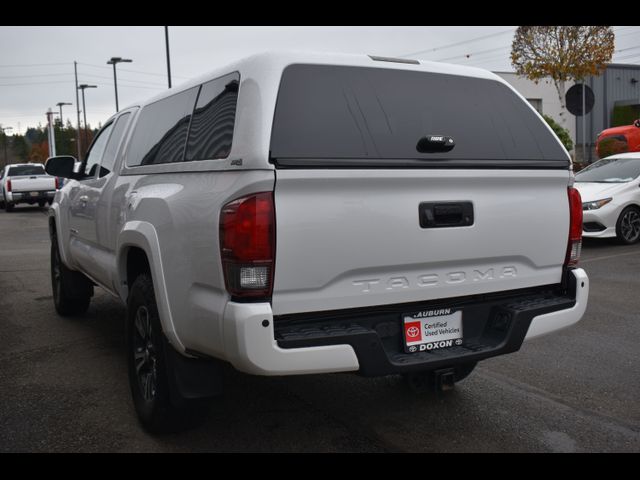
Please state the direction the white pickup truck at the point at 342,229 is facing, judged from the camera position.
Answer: facing away from the viewer and to the left of the viewer

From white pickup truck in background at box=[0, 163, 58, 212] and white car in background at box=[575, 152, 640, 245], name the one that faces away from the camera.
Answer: white pickup truck in background at box=[0, 163, 58, 212]

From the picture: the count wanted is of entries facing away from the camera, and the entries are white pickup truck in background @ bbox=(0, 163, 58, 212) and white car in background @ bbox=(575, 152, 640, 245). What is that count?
1

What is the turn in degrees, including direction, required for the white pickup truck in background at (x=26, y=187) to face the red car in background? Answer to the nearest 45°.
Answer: approximately 135° to its right

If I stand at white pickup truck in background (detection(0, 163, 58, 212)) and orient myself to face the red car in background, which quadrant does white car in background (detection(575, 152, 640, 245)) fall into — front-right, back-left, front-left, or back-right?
front-right

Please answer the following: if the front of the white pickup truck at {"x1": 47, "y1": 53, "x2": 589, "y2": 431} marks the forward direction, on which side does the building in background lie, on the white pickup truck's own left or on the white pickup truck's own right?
on the white pickup truck's own right

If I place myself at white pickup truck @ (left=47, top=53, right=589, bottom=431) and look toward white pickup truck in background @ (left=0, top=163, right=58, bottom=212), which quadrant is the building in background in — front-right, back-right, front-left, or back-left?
front-right

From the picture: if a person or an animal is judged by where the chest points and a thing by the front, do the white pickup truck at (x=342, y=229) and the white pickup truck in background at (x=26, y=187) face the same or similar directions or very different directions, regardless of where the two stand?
same or similar directions

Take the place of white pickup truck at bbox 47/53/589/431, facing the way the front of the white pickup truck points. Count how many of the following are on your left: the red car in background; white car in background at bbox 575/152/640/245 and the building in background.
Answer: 0

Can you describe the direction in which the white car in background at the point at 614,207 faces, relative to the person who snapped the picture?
facing the viewer and to the left of the viewer

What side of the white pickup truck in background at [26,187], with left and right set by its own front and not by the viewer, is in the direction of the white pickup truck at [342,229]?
back

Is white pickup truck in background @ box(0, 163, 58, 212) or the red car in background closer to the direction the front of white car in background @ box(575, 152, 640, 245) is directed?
the white pickup truck in background

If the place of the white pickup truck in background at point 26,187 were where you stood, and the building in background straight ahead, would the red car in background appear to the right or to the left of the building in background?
right

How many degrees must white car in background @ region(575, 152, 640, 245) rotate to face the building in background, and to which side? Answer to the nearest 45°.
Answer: approximately 135° to its right

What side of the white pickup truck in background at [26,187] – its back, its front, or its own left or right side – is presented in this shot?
back

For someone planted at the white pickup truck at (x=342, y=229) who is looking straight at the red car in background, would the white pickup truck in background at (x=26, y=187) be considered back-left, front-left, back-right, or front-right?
front-left
